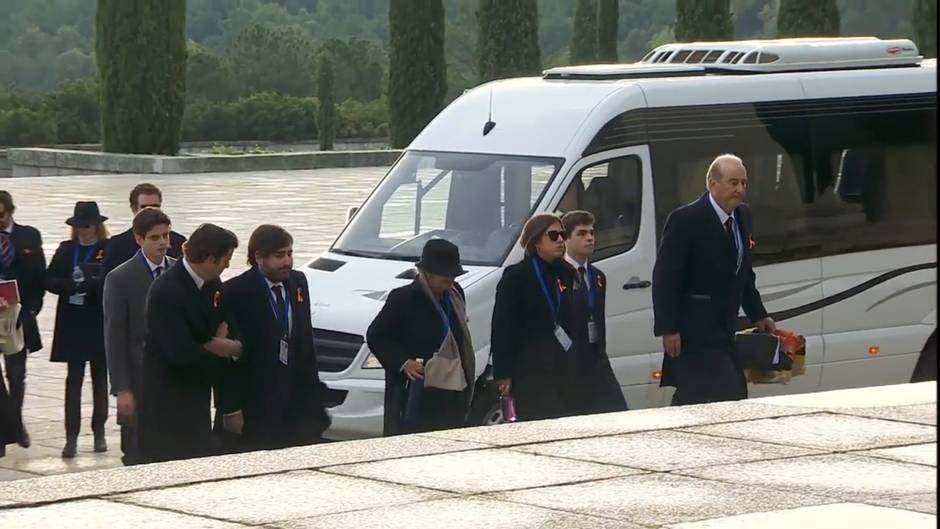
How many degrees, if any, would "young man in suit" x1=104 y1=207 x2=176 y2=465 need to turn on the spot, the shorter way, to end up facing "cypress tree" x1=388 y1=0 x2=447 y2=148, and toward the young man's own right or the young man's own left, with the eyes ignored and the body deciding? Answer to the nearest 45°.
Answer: approximately 135° to the young man's own left

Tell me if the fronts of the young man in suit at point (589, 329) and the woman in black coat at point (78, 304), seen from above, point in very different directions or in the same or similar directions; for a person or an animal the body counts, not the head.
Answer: same or similar directions

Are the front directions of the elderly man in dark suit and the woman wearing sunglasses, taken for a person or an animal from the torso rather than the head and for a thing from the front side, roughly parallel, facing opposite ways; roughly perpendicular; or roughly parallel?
roughly parallel

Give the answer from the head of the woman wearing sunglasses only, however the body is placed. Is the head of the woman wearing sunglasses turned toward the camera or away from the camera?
toward the camera

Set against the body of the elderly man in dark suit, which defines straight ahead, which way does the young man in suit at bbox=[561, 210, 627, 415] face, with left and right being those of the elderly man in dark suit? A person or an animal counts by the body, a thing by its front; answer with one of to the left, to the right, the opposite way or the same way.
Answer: the same way

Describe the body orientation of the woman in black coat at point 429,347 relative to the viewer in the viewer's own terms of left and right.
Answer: facing the viewer and to the right of the viewer

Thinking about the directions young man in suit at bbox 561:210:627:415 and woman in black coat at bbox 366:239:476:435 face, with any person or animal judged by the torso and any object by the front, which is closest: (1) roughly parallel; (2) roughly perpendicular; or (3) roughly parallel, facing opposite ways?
roughly parallel

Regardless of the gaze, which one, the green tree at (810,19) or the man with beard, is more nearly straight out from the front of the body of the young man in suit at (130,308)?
the man with beard

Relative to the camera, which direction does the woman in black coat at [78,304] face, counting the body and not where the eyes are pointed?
toward the camera

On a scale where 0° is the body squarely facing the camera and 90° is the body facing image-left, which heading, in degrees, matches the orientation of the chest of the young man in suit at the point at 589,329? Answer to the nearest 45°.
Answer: approximately 315°

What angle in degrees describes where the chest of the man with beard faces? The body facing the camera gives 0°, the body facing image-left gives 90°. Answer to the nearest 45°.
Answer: approximately 315°

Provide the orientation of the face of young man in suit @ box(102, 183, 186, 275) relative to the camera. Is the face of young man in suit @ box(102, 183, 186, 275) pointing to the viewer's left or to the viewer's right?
to the viewer's right

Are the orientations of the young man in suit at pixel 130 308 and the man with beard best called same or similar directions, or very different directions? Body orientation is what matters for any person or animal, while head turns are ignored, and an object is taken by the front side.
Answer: same or similar directions

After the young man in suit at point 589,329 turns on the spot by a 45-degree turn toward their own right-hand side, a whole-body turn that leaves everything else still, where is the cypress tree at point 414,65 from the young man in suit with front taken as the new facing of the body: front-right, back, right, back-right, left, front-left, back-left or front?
back

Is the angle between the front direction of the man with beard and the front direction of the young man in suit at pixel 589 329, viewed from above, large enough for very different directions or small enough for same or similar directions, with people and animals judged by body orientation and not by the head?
same or similar directions
